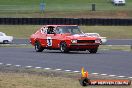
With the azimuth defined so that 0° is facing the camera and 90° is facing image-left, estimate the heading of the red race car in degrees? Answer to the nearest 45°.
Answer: approximately 315°
